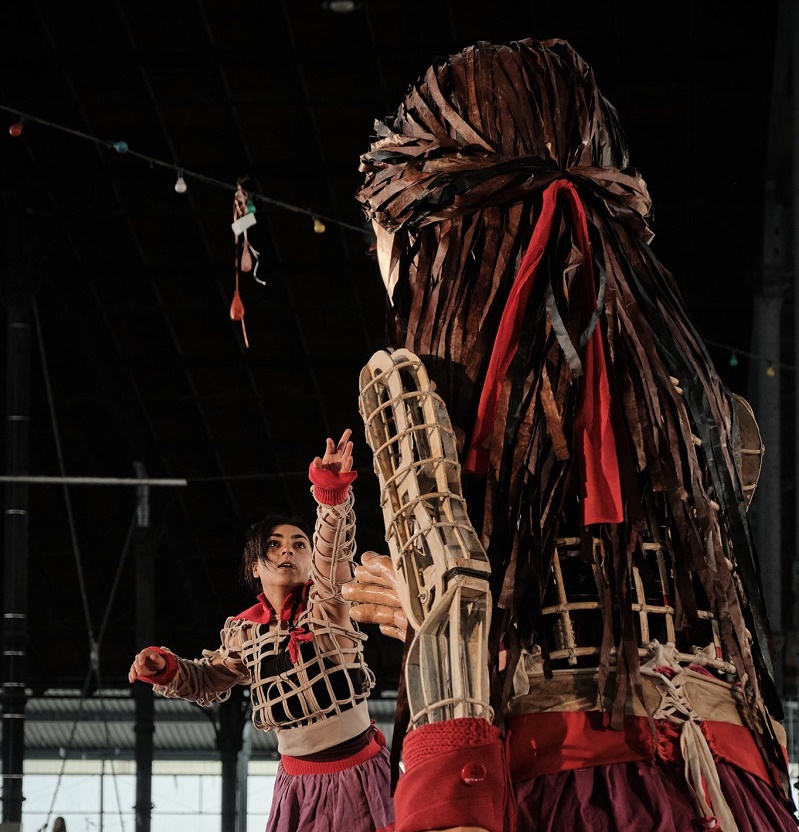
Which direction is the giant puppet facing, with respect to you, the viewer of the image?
facing away from the viewer and to the left of the viewer

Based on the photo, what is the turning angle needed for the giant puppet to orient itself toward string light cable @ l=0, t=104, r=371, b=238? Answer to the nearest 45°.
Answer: approximately 45° to its left

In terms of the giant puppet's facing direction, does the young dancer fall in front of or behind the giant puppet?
in front

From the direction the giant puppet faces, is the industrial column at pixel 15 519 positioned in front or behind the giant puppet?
in front

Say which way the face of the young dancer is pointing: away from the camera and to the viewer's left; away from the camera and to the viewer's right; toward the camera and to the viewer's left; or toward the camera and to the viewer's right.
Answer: toward the camera and to the viewer's right
